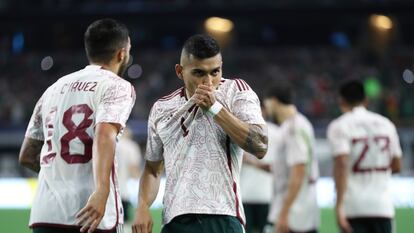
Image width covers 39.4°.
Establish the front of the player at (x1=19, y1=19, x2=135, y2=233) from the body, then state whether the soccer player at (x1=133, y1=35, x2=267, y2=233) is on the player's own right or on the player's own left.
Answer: on the player's own right

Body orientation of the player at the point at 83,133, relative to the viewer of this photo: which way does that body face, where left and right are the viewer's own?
facing away from the viewer and to the right of the viewer

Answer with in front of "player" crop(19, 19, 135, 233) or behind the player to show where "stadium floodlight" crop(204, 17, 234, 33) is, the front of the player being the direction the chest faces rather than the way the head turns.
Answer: in front

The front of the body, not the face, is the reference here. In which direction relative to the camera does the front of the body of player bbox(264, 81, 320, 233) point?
to the viewer's left

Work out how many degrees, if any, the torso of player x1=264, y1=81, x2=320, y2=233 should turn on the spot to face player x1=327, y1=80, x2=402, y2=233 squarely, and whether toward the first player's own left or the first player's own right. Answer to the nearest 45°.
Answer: approximately 135° to the first player's own left
